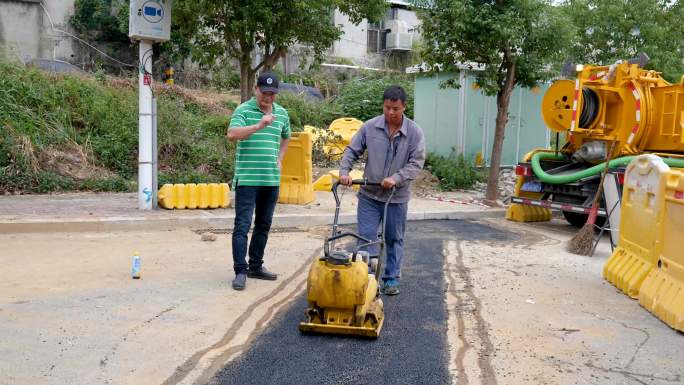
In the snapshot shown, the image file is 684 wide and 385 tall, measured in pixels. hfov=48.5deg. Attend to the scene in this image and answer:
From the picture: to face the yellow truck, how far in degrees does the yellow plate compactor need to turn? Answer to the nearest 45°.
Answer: approximately 135° to its left

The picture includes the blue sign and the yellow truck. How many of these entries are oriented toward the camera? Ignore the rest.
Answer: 1

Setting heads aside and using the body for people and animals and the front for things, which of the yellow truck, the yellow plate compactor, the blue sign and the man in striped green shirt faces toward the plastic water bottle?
the blue sign

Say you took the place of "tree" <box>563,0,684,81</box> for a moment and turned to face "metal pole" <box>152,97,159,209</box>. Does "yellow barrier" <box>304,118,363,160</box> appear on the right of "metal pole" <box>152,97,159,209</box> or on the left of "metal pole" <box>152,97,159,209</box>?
right

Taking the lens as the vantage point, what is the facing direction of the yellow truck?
facing away from the viewer and to the right of the viewer

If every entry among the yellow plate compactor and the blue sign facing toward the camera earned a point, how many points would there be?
2

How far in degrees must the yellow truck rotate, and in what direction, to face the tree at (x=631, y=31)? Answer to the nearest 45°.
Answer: approximately 45° to its left

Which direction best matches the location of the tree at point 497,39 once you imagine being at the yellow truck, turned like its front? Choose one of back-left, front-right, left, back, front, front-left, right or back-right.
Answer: left

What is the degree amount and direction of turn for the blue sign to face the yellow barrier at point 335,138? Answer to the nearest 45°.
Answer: approximately 135° to its left

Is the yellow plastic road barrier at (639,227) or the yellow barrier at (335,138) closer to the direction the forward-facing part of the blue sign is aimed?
the yellow plastic road barrier
